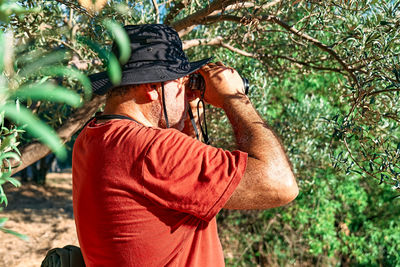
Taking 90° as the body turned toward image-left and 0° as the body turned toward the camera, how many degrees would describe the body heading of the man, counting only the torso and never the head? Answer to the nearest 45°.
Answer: approximately 225°
